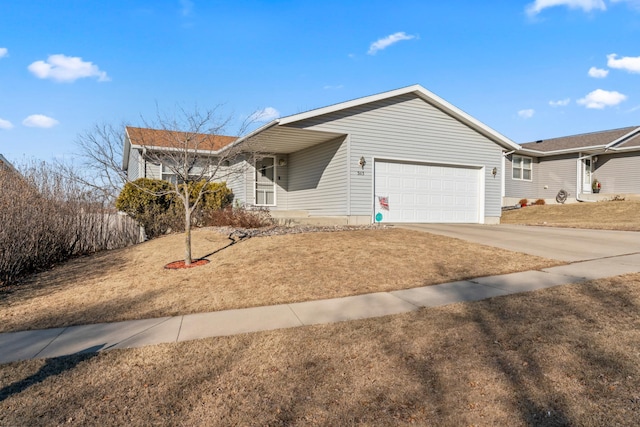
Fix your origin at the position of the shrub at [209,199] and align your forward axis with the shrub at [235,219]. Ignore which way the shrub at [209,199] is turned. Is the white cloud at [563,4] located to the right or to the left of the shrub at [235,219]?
left
